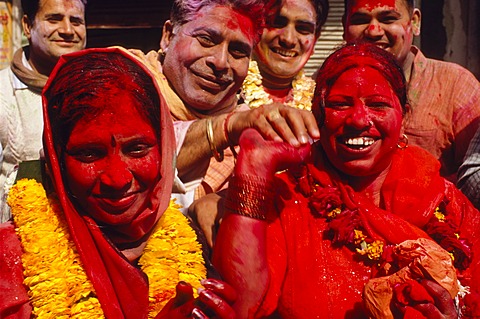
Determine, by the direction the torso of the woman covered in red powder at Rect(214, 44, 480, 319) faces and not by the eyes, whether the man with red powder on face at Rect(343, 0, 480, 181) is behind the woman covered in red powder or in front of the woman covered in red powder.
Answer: behind

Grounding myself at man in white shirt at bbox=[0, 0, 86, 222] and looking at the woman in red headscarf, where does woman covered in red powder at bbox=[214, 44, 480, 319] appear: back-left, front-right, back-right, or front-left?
front-left

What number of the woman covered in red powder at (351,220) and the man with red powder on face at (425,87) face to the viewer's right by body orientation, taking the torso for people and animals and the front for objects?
0

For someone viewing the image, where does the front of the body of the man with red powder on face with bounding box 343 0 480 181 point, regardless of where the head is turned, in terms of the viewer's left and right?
facing the viewer and to the left of the viewer

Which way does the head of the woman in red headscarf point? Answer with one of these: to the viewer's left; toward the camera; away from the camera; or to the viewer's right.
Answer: toward the camera

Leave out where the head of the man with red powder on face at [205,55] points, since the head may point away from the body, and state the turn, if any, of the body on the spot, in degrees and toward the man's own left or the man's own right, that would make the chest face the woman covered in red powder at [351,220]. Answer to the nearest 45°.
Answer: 0° — they already face them

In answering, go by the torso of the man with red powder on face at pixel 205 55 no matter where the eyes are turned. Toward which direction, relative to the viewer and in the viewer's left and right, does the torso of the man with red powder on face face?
facing the viewer and to the right of the viewer

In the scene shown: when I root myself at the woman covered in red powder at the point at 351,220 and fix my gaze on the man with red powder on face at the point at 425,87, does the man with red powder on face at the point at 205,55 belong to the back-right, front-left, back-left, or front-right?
front-left

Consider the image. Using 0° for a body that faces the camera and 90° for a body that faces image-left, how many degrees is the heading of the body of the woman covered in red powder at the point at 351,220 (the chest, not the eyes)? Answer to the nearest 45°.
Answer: approximately 0°

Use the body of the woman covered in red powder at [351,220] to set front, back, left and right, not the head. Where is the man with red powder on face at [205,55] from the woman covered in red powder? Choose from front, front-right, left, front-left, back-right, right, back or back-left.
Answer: back-right
